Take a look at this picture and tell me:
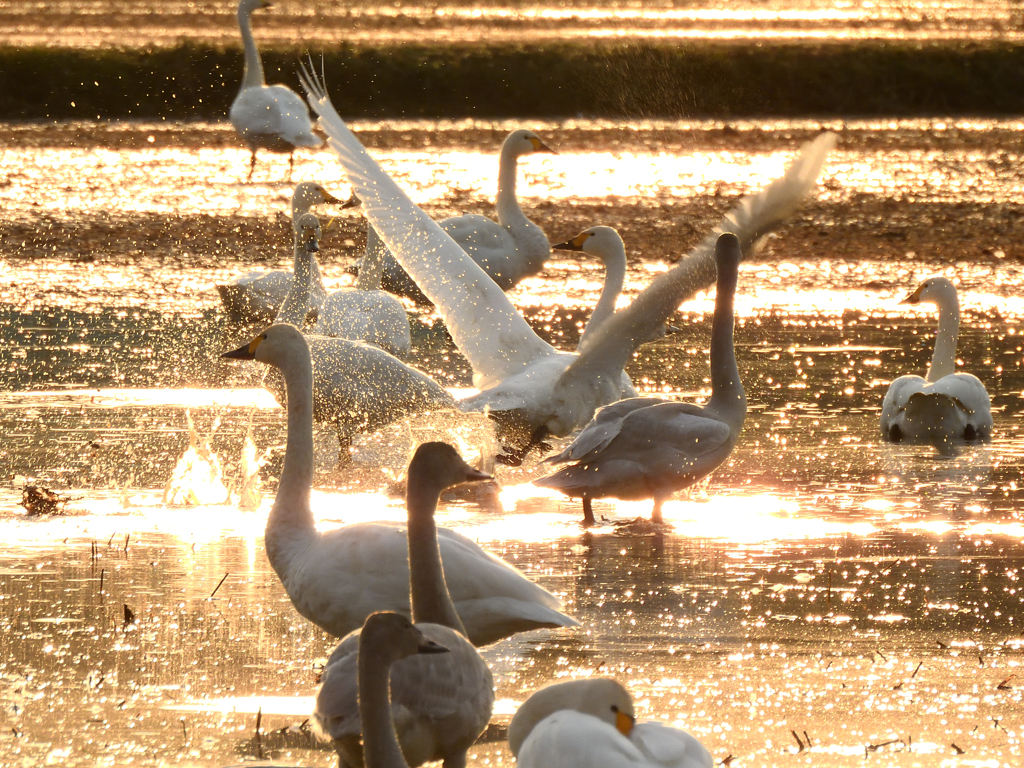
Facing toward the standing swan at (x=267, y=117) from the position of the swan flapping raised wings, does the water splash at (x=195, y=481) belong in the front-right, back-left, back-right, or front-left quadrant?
back-left

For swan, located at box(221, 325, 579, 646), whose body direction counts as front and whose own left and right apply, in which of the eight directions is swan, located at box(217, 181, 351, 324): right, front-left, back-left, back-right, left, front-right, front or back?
right

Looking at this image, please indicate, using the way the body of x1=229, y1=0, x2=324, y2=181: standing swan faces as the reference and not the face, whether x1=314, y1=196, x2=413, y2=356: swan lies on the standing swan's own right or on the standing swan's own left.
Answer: on the standing swan's own left

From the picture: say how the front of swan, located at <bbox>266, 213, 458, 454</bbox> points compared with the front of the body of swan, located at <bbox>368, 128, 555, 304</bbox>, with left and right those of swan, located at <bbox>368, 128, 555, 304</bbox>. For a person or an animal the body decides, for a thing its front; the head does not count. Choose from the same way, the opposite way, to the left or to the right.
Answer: the opposite way

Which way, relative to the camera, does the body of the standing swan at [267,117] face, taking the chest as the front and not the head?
to the viewer's left

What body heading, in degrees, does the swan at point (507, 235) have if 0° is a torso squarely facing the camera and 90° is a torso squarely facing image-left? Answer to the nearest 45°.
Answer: approximately 270°

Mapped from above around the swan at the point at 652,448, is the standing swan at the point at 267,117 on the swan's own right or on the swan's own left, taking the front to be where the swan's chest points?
on the swan's own left

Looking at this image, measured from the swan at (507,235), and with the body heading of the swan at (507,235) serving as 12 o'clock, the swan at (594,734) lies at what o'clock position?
the swan at (594,734) is roughly at 3 o'clock from the swan at (507,235).

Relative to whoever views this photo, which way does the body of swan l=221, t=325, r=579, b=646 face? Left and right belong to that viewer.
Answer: facing to the left of the viewer

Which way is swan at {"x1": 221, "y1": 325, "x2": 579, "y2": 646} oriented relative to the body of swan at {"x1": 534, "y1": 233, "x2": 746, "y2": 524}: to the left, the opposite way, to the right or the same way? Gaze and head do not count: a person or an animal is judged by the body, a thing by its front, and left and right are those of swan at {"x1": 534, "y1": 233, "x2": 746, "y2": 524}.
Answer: the opposite way

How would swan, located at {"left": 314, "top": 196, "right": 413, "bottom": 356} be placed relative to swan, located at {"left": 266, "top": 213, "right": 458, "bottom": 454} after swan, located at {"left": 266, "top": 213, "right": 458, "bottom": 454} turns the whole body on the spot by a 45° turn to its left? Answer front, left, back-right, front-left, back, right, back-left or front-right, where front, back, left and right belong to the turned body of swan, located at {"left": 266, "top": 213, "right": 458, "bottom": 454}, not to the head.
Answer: back-right

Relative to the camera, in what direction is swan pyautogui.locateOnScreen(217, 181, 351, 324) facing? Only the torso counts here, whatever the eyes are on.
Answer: to the viewer's right

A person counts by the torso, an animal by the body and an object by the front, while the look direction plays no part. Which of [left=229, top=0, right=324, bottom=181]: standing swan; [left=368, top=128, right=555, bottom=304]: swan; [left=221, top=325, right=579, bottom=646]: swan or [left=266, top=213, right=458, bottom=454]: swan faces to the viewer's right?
[left=368, top=128, right=555, bottom=304]: swan

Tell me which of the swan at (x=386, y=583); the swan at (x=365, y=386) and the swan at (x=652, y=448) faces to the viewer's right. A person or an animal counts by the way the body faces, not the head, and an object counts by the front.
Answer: the swan at (x=652, y=448)

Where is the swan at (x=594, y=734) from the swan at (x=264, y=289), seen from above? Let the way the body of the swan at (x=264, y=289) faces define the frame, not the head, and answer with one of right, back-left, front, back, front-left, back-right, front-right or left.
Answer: right
